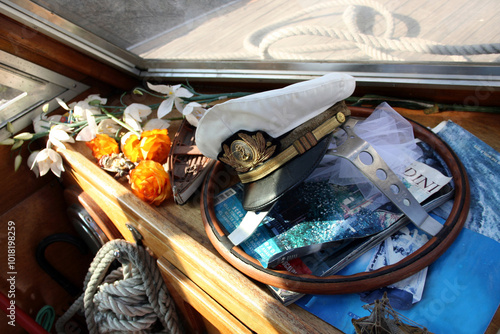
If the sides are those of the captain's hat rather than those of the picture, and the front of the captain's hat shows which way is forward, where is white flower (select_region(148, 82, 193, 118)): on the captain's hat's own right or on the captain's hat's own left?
on the captain's hat's own right

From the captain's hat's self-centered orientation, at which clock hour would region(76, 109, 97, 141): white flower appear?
The white flower is roughly at 3 o'clock from the captain's hat.

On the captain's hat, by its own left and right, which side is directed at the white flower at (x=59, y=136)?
right

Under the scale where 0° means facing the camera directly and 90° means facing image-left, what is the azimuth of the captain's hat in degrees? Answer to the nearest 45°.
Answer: approximately 45°

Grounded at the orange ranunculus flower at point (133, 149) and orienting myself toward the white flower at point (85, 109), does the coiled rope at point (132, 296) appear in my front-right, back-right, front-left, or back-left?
back-left

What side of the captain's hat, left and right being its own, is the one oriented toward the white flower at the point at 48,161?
right
